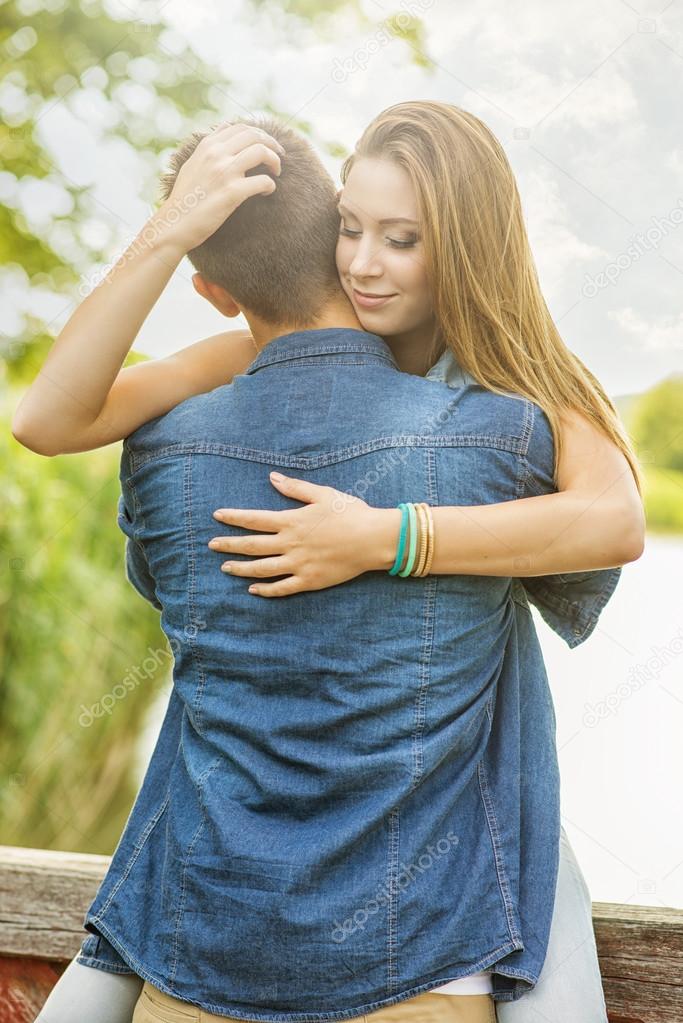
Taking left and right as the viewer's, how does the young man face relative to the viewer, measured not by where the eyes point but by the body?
facing away from the viewer
